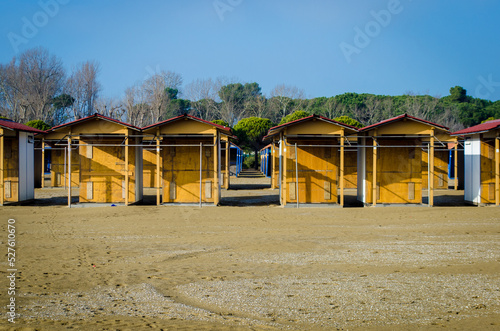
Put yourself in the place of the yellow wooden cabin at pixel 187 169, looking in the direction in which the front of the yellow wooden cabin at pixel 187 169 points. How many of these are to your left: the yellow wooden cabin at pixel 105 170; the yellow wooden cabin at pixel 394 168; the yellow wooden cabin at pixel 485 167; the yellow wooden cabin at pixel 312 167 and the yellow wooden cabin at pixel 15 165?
3

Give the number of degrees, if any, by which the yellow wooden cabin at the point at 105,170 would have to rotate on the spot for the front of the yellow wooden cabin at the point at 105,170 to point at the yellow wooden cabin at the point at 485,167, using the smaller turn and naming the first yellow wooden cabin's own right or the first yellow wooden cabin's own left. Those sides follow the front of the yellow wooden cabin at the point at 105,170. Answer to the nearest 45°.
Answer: approximately 90° to the first yellow wooden cabin's own left

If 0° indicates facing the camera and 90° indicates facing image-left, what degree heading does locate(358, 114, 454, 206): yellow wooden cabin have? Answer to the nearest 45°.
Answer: approximately 0°

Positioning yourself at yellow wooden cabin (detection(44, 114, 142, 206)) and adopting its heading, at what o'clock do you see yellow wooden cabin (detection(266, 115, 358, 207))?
yellow wooden cabin (detection(266, 115, 358, 207)) is roughly at 10 o'clock from yellow wooden cabin (detection(44, 114, 142, 206)).

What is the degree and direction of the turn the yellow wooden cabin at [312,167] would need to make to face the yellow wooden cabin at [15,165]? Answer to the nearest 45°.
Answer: approximately 90° to its right

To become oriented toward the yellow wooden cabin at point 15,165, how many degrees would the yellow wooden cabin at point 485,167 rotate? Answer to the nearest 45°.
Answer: approximately 45° to its right

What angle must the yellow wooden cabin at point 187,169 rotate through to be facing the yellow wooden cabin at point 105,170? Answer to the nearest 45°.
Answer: approximately 90° to its right

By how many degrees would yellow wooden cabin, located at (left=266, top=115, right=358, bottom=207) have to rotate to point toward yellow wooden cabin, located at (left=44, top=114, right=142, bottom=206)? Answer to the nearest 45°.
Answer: approximately 90° to its right

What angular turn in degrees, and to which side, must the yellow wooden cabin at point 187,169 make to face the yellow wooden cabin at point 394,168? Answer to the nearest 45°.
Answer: approximately 90° to its left

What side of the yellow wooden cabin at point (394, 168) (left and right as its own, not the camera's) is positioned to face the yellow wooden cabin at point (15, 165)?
right

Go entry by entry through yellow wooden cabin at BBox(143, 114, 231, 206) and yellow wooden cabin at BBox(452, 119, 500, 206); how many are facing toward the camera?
2

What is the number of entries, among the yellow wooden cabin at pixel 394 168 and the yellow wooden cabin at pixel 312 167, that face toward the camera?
2
